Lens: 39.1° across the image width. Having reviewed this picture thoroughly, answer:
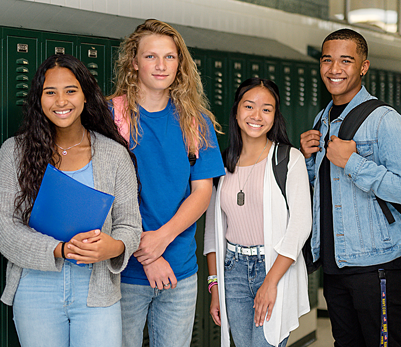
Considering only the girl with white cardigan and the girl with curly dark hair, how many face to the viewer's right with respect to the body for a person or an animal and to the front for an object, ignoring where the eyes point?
0

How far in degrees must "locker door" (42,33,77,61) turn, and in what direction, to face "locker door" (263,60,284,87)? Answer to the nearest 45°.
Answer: approximately 90° to its left

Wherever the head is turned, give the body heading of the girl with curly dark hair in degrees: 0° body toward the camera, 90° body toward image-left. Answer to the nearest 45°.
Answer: approximately 0°

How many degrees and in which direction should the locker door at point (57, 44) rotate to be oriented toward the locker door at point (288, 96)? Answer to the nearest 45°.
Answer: approximately 90° to its left

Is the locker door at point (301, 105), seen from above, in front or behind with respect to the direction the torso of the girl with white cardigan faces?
behind

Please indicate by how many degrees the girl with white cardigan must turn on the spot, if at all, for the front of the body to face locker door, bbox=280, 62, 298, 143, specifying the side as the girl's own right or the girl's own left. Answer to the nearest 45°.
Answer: approximately 135° to the girl's own right

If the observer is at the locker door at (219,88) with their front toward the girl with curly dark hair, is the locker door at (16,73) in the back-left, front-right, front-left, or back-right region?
front-right

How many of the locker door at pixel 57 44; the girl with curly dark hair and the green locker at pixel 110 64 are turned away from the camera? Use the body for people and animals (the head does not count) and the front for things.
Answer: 0

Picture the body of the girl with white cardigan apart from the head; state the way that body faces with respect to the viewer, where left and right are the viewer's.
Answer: facing the viewer and to the left of the viewer

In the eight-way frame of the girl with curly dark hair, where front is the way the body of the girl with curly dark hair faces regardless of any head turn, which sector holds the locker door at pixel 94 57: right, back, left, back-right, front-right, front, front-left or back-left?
back

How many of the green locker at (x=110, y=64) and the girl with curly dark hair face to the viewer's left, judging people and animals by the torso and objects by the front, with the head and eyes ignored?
0

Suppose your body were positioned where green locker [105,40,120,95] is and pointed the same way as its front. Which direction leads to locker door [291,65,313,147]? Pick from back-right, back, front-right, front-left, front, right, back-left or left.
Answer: left

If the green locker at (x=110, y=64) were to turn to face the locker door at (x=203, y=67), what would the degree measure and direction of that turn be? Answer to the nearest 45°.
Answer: approximately 90° to its left

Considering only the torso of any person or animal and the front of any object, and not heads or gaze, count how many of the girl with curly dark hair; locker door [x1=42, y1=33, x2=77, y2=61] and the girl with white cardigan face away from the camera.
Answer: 0
